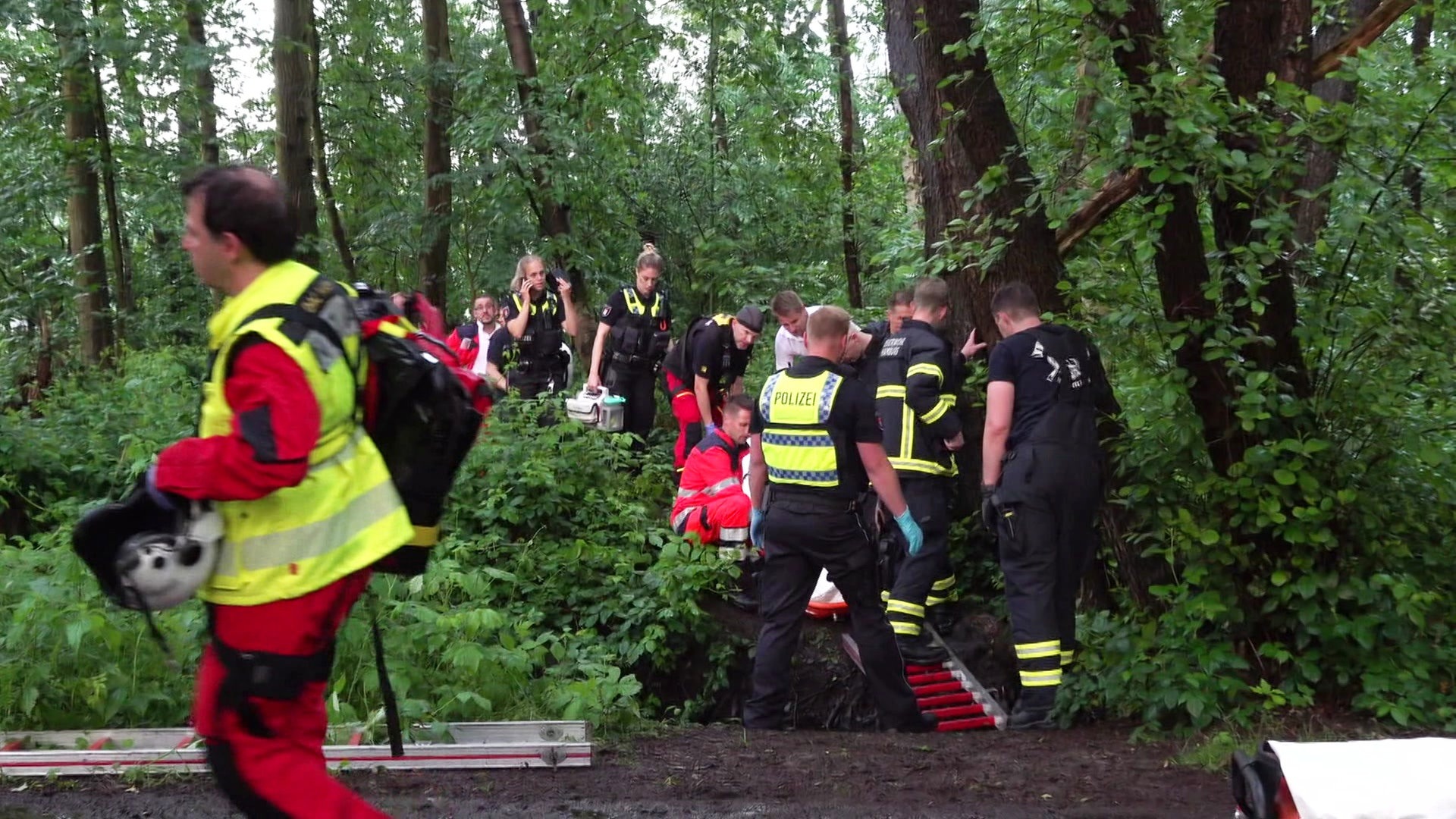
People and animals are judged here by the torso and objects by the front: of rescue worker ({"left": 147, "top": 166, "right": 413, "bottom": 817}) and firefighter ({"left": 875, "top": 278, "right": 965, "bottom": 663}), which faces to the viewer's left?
the rescue worker

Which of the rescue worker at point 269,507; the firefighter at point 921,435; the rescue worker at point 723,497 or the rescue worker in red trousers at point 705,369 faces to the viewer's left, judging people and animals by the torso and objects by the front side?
the rescue worker at point 269,507

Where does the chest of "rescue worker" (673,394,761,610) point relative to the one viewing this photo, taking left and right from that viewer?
facing to the right of the viewer

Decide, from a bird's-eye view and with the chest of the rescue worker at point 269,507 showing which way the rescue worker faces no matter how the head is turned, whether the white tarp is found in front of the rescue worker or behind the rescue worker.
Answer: behind

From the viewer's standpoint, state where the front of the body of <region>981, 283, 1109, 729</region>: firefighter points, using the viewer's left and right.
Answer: facing away from the viewer and to the left of the viewer

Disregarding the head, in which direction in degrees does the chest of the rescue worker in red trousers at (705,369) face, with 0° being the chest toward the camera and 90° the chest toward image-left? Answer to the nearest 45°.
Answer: approximately 315°

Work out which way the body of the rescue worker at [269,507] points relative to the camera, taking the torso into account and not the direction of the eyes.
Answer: to the viewer's left

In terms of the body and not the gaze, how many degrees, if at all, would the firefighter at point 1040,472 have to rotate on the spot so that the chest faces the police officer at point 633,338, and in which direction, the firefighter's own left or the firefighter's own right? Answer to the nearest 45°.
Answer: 0° — they already face them

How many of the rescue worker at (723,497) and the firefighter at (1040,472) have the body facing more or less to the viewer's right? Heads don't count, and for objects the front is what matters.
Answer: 1

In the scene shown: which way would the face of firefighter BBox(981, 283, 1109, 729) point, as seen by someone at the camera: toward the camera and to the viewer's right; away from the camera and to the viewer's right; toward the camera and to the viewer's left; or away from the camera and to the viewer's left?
away from the camera and to the viewer's left
